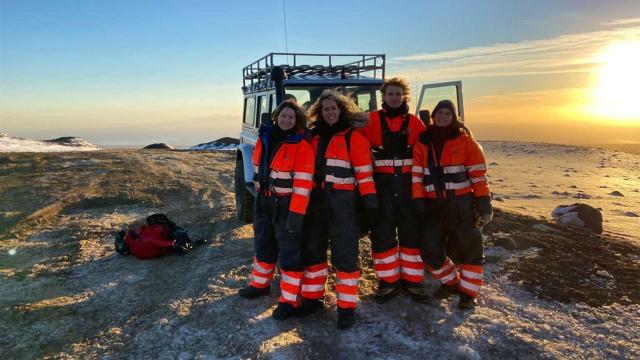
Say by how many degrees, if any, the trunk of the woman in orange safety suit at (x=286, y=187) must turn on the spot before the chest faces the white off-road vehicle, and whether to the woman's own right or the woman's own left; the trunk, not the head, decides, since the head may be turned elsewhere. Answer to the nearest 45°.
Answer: approximately 135° to the woman's own right

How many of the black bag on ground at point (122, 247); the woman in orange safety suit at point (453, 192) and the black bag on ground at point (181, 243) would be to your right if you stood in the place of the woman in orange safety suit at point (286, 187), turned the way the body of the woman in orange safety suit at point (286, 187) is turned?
2

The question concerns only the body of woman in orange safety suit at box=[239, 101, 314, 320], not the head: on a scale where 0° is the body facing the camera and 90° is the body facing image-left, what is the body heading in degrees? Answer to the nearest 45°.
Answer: approximately 45°

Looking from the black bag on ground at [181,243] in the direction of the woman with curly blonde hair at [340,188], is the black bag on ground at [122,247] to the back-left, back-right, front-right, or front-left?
back-right

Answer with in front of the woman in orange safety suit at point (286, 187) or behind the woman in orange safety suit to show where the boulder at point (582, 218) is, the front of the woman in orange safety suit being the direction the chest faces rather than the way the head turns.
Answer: behind

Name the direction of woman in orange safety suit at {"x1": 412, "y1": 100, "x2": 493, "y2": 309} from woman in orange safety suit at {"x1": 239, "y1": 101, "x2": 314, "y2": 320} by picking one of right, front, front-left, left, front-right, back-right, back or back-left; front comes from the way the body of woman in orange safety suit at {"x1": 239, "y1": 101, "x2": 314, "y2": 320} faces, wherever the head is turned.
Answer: back-left
